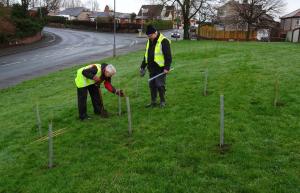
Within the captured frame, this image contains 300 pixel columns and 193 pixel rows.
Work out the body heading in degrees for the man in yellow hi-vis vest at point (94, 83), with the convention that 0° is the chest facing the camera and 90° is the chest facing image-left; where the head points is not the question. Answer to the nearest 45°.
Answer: approximately 315°

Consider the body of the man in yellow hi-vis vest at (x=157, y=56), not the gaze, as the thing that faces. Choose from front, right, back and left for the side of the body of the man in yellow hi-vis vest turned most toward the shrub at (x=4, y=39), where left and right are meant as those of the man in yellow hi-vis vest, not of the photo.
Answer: right

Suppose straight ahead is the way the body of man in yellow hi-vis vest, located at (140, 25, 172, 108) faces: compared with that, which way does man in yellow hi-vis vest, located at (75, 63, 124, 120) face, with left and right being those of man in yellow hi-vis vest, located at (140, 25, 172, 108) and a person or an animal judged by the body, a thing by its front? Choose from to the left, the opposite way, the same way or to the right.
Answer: to the left

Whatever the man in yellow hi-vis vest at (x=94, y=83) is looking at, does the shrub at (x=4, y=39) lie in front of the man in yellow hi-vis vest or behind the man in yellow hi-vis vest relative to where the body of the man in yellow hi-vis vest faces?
behind

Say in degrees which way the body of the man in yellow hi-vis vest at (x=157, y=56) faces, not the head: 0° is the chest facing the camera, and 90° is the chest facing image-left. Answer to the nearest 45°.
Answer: approximately 45°

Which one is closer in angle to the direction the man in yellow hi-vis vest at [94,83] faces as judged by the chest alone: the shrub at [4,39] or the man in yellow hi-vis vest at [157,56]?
the man in yellow hi-vis vest

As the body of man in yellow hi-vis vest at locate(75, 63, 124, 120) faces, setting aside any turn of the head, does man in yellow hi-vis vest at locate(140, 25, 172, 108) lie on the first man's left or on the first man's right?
on the first man's left

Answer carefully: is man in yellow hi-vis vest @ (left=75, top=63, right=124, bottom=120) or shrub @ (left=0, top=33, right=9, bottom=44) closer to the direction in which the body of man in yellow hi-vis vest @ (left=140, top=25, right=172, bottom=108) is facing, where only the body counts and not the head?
the man in yellow hi-vis vest

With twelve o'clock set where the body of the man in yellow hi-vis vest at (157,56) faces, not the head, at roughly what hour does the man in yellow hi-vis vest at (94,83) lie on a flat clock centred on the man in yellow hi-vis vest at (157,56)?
the man in yellow hi-vis vest at (94,83) is roughly at 1 o'clock from the man in yellow hi-vis vest at (157,56).
